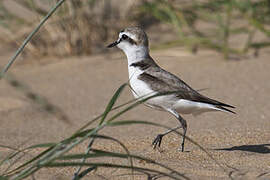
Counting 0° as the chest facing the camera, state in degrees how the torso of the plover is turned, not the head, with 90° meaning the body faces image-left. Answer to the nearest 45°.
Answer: approximately 90°
